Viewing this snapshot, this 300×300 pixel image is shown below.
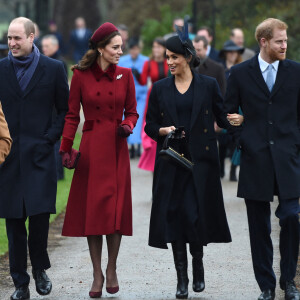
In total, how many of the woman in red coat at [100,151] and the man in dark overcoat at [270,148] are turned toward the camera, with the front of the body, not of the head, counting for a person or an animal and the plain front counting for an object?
2

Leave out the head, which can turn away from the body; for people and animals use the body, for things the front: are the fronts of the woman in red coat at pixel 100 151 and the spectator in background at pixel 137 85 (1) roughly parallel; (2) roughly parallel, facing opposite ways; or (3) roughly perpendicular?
roughly parallel

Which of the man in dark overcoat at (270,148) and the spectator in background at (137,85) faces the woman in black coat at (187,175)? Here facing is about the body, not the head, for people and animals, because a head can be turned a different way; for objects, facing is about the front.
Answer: the spectator in background

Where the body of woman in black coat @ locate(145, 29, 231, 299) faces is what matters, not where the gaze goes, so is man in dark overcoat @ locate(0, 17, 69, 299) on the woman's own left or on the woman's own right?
on the woman's own right

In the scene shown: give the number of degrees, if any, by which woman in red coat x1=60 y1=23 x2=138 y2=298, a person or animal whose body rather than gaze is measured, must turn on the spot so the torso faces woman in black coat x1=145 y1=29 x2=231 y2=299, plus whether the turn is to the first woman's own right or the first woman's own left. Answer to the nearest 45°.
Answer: approximately 90° to the first woman's own left

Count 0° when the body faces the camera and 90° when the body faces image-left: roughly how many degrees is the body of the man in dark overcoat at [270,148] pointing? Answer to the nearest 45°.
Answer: approximately 0°

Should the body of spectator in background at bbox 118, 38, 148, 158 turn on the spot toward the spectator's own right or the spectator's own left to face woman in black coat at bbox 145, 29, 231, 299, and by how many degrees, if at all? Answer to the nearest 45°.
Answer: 0° — they already face them

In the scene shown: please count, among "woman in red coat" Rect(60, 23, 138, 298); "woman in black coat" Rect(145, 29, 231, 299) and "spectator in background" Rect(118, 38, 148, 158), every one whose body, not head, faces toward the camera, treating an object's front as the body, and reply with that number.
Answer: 3

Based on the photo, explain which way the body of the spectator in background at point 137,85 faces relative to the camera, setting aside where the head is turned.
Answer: toward the camera

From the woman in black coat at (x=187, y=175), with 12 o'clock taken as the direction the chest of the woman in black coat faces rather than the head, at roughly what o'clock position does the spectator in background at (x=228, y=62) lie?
The spectator in background is roughly at 6 o'clock from the woman in black coat.

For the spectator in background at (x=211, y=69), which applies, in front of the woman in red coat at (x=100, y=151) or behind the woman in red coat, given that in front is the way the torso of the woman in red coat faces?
behind
